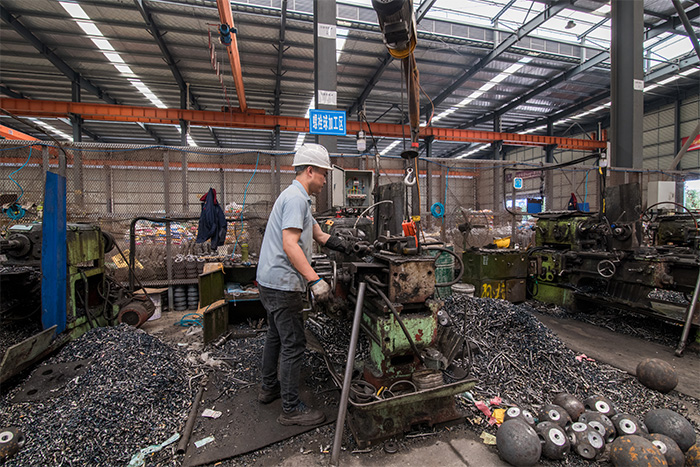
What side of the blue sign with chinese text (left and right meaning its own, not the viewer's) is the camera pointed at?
front

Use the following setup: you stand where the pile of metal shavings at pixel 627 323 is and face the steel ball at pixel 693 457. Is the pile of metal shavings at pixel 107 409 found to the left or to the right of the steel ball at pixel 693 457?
right

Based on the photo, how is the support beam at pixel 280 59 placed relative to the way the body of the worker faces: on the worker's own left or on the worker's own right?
on the worker's own left

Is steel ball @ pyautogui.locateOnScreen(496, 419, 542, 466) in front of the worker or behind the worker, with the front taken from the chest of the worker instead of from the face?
in front

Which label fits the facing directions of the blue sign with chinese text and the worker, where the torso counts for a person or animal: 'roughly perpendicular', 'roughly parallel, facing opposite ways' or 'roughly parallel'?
roughly perpendicular

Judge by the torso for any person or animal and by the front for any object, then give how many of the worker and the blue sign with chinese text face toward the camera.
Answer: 1

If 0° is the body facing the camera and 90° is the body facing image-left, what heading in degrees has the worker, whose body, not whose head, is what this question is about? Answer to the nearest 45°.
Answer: approximately 270°

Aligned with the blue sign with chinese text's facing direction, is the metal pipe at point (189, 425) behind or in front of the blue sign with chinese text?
in front

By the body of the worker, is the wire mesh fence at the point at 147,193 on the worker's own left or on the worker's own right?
on the worker's own left

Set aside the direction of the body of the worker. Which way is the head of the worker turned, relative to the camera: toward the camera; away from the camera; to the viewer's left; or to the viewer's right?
to the viewer's right

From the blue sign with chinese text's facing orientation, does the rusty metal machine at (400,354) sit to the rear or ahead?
ahead
